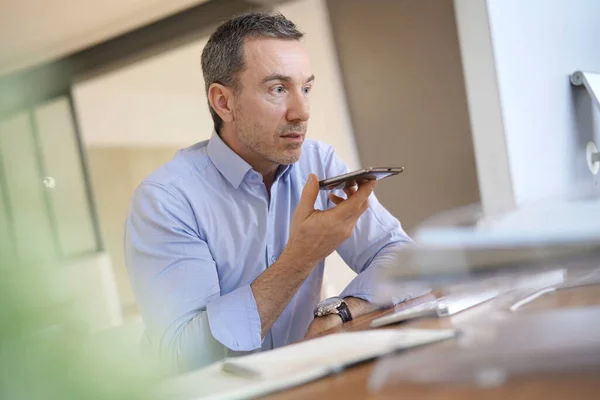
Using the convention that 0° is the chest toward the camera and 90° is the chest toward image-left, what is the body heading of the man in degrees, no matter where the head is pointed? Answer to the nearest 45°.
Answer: approximately 315°

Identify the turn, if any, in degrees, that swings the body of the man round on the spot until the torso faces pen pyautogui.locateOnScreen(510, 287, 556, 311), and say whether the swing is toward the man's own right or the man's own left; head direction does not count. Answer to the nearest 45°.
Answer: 0° — they already face it
